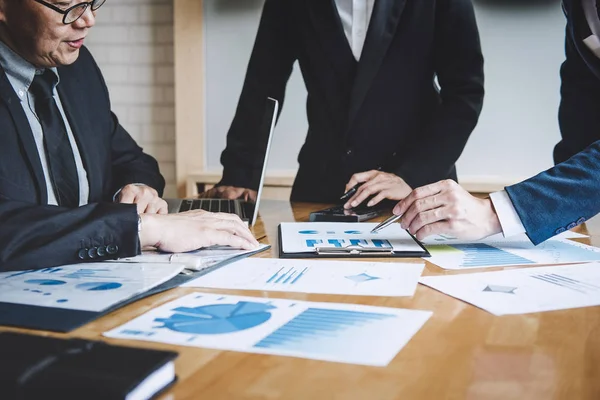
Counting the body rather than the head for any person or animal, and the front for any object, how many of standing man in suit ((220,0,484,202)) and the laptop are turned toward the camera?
1

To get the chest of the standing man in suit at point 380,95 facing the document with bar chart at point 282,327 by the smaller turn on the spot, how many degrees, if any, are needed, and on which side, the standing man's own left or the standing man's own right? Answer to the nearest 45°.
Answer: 0° — they already face it

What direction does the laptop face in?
to the viewer's left

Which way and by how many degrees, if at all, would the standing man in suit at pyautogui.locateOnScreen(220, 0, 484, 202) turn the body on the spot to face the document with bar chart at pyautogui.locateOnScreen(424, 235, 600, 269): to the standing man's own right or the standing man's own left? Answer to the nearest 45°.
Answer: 0° — they already face it

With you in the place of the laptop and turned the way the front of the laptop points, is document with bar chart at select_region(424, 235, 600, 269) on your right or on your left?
on your left

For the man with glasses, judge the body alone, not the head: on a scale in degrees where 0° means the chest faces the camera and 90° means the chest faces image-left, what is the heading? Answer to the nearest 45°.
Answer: approximately 315°

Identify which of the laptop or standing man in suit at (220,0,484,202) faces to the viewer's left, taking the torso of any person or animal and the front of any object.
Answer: the laptop

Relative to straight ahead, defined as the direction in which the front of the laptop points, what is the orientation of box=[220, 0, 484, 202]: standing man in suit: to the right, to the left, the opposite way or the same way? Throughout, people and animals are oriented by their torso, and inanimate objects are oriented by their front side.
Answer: to the left

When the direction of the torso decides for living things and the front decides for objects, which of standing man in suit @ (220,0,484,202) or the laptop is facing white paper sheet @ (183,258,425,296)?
the standing man in suit

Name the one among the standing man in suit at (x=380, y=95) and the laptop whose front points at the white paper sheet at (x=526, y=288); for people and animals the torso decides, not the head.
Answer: the standing man in suit
